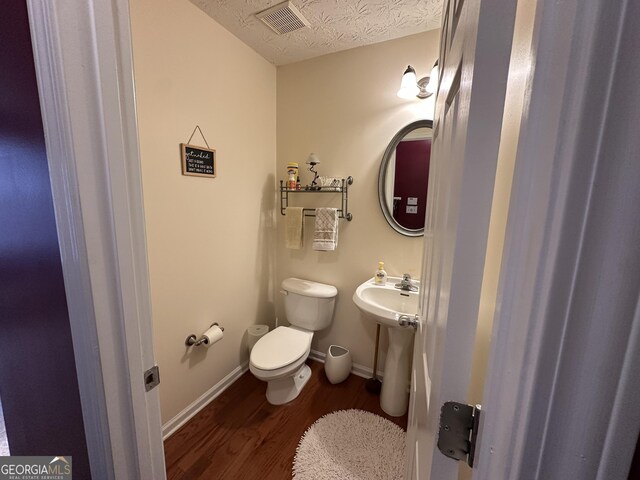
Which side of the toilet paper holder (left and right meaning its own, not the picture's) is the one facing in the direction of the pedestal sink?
front

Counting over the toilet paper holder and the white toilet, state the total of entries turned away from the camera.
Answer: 0

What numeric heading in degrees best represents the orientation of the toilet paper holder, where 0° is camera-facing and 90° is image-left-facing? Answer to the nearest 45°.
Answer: approximately 315°

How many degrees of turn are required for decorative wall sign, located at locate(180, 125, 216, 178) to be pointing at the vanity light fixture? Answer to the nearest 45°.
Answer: approximately 45° to its left

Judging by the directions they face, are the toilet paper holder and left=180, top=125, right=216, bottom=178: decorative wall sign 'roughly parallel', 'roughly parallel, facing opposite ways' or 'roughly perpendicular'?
roughly parallel

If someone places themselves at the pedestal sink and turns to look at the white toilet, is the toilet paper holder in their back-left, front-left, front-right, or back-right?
front-left

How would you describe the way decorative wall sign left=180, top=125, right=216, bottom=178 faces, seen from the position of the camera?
facing the viewer and to the right of the viewer

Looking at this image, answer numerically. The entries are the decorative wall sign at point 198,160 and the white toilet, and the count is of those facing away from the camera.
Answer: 0

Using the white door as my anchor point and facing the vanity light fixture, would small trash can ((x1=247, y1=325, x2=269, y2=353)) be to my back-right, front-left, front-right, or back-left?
front-left

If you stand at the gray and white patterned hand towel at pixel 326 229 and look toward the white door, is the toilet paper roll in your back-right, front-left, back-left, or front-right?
front-right

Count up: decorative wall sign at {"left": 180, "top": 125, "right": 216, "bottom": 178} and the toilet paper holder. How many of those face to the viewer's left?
0

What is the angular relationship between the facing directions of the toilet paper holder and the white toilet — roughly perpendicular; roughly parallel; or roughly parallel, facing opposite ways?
roughly perpendicular

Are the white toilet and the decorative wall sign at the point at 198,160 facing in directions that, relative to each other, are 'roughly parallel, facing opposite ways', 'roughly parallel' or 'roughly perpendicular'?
roughly perpendicular

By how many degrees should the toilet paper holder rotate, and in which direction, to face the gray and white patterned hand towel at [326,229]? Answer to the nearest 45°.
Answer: approximately 45° to its left

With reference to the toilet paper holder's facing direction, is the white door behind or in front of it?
in front

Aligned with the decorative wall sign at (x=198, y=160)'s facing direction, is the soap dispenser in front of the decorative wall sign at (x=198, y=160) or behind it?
in front

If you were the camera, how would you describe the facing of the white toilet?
facing the viewer and to the left of the viewer
